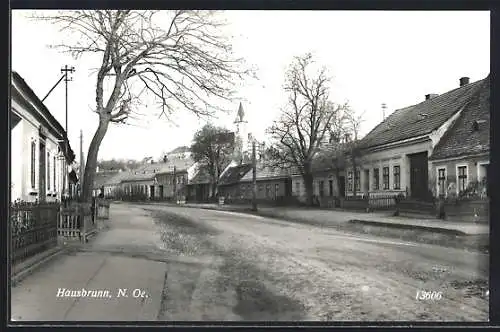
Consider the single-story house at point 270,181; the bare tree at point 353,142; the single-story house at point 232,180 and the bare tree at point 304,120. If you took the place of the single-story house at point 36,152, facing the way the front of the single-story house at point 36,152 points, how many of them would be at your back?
0

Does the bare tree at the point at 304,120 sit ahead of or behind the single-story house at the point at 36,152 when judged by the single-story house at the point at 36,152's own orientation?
ahead

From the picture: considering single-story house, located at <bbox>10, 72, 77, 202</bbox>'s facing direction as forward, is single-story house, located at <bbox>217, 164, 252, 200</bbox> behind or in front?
in front

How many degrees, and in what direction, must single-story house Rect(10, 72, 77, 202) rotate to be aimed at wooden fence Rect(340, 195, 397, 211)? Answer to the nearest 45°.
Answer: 0° — it already faces it

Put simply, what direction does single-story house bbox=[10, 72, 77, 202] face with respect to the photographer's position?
facing to the right of the viewer

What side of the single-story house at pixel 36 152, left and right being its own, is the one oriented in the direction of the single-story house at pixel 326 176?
front
